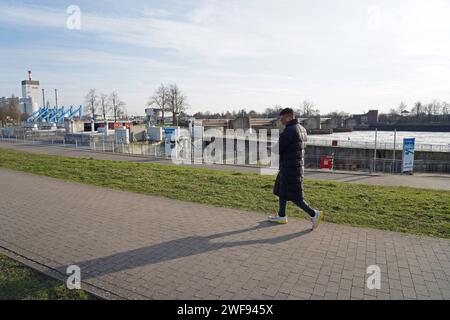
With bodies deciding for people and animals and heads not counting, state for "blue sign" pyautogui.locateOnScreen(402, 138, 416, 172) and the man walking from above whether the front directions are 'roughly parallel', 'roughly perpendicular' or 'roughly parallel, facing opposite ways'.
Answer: roughly perpendicular

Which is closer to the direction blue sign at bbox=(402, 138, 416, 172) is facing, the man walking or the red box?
the man walking

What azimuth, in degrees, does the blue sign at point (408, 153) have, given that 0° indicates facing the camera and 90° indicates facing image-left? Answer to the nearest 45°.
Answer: approximately 0°

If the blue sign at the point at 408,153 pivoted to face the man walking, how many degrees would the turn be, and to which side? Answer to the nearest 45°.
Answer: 0° — it already faces them

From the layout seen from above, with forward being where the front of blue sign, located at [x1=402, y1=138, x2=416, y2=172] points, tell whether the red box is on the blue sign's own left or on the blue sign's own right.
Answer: on the blue sign's own right
